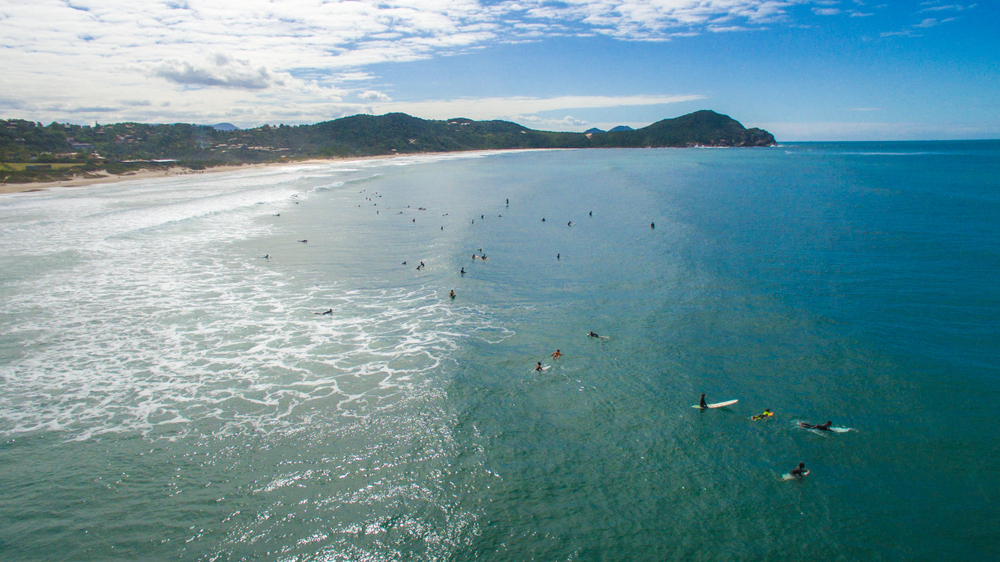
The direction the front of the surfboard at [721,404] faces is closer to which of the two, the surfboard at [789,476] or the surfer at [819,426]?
the surfer

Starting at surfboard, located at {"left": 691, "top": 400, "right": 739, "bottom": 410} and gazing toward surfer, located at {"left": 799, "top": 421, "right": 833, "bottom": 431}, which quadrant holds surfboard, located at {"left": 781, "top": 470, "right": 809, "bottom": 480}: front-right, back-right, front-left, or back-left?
front-right

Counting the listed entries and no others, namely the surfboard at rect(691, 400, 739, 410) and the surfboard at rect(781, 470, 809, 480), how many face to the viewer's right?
2

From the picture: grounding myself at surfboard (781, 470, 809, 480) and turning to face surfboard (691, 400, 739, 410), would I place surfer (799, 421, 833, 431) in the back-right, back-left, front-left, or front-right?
front-right

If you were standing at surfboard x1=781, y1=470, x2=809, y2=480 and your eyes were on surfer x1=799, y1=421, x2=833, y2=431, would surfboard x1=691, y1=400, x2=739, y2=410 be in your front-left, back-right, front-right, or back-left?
front-left

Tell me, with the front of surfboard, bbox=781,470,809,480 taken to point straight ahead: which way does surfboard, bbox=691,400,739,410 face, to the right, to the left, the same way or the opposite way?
the same way

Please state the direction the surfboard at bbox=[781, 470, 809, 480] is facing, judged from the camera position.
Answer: facing to the right of the viewer

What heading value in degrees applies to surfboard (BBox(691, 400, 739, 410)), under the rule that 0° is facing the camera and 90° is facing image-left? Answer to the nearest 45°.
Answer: approximately 270°

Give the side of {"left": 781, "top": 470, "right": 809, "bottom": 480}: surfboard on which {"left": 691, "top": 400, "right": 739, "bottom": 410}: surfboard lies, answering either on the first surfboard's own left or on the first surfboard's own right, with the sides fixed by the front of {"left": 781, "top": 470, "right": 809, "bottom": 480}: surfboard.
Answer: on the first surfboard's own left

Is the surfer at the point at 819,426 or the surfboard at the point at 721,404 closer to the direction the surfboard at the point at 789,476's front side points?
the surfer

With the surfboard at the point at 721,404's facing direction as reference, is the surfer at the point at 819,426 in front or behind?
in front
